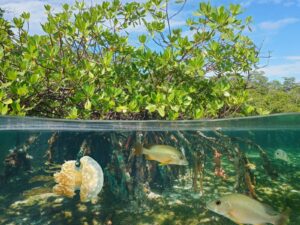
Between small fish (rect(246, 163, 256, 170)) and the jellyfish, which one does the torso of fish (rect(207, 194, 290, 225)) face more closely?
the jellyfish

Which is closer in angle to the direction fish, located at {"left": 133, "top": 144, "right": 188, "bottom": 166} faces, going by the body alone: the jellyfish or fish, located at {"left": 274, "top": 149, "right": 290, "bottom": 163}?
the fish

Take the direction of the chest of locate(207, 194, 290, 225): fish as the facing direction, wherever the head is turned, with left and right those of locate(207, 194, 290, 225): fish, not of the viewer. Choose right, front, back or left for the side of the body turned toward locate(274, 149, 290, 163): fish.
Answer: right

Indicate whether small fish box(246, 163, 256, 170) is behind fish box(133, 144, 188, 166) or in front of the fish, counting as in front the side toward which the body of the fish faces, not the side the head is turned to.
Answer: in front

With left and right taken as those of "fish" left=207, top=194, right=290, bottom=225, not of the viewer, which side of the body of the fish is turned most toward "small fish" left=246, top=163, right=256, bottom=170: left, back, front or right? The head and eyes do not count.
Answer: right

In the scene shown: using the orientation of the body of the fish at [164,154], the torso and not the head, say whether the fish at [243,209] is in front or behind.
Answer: in front

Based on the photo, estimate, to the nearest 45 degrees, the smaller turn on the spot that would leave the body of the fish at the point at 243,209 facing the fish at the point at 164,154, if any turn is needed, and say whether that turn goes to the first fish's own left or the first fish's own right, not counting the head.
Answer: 0° — it already faces it

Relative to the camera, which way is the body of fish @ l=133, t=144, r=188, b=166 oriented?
to the viewer's right

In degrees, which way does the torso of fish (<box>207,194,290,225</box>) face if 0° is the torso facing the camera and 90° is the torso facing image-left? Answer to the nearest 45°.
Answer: approximately 90°

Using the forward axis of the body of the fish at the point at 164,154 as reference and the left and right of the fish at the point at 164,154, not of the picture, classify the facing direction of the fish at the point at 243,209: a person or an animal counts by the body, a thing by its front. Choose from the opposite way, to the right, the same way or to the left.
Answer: the opposite way

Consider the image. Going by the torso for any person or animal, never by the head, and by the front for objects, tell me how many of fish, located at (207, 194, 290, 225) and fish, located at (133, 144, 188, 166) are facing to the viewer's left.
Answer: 1
